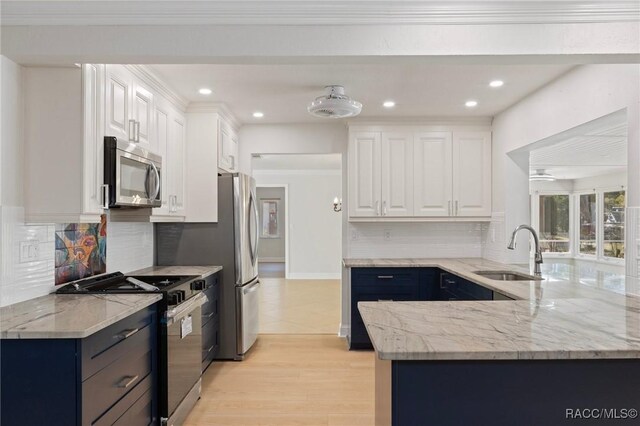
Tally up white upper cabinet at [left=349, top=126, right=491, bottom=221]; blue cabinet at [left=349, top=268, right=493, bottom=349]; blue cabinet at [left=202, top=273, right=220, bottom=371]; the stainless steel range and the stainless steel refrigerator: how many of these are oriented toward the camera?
2

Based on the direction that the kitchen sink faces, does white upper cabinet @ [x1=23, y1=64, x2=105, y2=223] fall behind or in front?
in front

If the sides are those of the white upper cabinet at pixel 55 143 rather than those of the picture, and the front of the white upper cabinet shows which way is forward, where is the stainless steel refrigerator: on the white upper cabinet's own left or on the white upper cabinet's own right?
on the white upper cabinet's own left

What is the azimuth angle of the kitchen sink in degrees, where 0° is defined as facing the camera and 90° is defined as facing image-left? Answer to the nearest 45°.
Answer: approximately 45°

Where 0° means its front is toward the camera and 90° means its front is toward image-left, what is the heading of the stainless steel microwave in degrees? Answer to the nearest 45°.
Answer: approximately 315°

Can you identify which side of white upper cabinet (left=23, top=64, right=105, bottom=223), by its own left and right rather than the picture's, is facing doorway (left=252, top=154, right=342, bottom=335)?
left

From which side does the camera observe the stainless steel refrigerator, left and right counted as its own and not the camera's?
right

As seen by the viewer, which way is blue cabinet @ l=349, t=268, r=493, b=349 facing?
toward the camera

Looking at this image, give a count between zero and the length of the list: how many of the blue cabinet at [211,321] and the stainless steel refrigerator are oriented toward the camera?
0

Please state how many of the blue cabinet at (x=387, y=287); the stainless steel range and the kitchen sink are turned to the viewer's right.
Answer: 1

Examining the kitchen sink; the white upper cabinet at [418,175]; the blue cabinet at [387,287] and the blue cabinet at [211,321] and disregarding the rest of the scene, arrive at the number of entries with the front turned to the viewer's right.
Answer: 1

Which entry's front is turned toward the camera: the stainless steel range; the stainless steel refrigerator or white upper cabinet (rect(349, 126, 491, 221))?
the white upper cabinet

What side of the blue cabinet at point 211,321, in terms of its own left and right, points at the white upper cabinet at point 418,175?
front
